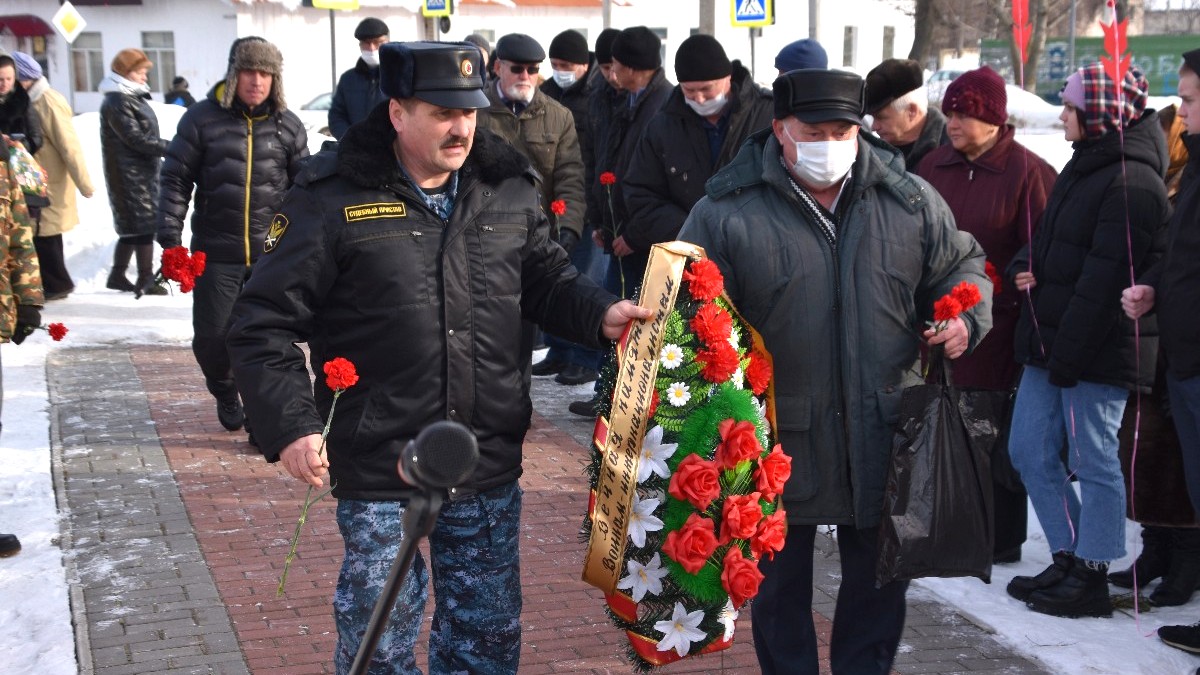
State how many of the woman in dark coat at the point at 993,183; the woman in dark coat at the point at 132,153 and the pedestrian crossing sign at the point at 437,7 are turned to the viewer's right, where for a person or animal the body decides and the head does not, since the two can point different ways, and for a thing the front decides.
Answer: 1

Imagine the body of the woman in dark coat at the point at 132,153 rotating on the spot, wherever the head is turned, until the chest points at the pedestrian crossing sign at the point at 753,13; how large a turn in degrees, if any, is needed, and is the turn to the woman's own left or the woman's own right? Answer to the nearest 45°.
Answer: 0° — they already face it

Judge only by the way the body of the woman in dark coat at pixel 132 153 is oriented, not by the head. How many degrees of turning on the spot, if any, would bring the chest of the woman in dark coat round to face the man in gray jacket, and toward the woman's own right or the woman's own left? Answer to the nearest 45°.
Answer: approximately 90° to the woman's own right

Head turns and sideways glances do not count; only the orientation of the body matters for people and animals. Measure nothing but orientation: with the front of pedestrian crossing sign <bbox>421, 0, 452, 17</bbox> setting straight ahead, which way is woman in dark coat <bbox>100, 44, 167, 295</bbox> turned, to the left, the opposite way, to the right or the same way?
to the left

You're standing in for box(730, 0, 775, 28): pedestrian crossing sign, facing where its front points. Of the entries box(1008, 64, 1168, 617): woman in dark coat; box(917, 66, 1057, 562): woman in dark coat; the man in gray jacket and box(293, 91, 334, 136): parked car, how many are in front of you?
3

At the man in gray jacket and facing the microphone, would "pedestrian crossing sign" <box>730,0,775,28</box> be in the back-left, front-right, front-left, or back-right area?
back-right

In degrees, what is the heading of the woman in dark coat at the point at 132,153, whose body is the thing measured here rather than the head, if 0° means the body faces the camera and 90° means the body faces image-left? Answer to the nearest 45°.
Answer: approximately 270°

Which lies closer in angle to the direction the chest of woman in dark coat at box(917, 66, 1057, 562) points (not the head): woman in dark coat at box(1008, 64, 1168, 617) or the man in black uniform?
the man in black uniform
